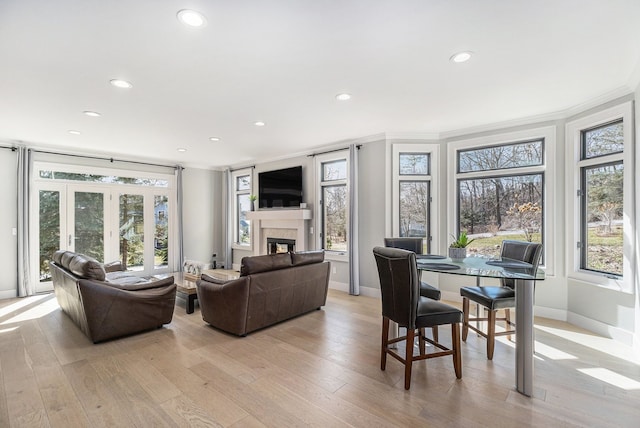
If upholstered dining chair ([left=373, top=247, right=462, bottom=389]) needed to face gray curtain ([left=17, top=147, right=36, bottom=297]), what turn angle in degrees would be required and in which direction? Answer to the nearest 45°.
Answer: approximately 135° to its left

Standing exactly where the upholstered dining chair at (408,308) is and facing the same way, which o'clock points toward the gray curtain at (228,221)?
The gray curtain is roughly at 9 o'clock from the upholstered dining chair.

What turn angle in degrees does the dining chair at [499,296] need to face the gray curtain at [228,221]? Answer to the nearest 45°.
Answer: approximately 45° to its right

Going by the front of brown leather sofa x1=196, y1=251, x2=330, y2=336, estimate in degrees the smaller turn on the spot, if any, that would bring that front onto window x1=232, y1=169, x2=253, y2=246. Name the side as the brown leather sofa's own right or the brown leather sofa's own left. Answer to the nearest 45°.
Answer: approximately 45° to the brown leather sofa's own right

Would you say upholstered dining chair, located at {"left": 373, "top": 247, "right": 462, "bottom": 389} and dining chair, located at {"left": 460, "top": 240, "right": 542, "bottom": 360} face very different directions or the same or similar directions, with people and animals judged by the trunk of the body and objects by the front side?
very different directions

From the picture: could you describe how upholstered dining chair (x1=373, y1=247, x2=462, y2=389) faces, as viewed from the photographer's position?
facing away from the viewer and to the right of the viewer

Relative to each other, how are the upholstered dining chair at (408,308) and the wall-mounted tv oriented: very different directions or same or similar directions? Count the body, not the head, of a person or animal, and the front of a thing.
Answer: very different directions

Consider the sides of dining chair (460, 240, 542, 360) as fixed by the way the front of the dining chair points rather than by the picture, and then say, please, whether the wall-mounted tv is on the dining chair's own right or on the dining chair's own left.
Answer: on the dining chair's own right

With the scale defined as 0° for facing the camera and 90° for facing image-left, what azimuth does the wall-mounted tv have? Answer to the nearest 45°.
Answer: approximately 45°

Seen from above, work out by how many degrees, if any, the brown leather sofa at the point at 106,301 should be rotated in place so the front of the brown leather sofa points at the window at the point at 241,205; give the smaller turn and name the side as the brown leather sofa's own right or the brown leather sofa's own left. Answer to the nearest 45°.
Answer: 0° — it already faces it

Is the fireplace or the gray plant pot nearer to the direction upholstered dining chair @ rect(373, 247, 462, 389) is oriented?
the gray plant pot

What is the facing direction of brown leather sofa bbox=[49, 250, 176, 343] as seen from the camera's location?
facing away from the viewer and to the right of the viewer
